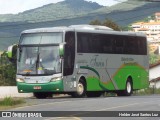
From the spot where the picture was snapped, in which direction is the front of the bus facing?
facing the viewer and to the left of the viewer
